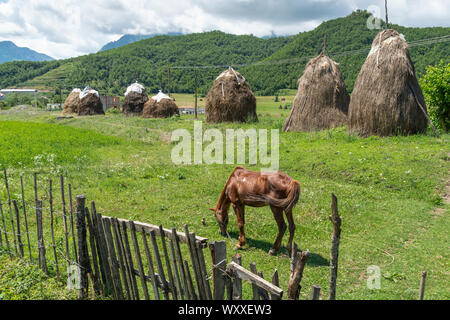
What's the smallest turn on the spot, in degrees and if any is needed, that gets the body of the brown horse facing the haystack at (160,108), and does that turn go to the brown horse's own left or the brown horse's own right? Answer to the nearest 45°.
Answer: approximately 90° to the brown horse's own right

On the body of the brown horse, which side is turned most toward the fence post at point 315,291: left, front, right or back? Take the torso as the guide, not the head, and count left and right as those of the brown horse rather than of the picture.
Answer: left

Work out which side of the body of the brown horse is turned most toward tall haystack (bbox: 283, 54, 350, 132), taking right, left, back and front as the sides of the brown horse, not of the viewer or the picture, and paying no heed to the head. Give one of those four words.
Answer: right

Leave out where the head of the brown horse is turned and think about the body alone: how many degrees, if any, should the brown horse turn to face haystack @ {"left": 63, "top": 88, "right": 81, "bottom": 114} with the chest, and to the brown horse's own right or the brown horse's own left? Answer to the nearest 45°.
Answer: approximately 45° to the brown horse's own right

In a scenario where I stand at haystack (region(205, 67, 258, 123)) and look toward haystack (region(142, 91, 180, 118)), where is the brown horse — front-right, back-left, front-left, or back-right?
back-left

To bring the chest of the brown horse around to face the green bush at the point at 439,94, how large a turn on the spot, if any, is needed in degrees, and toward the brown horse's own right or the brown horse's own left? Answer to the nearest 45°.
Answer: approximately 135° to the brown horse's own right

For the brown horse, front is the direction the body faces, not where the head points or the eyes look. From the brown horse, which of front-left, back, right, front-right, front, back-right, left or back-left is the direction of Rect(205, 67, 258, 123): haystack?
right

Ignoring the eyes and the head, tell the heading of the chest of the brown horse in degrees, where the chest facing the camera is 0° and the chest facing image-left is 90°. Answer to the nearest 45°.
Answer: approximately 90°

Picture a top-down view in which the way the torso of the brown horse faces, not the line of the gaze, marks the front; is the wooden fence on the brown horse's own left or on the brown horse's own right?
on the brown horse's own left
